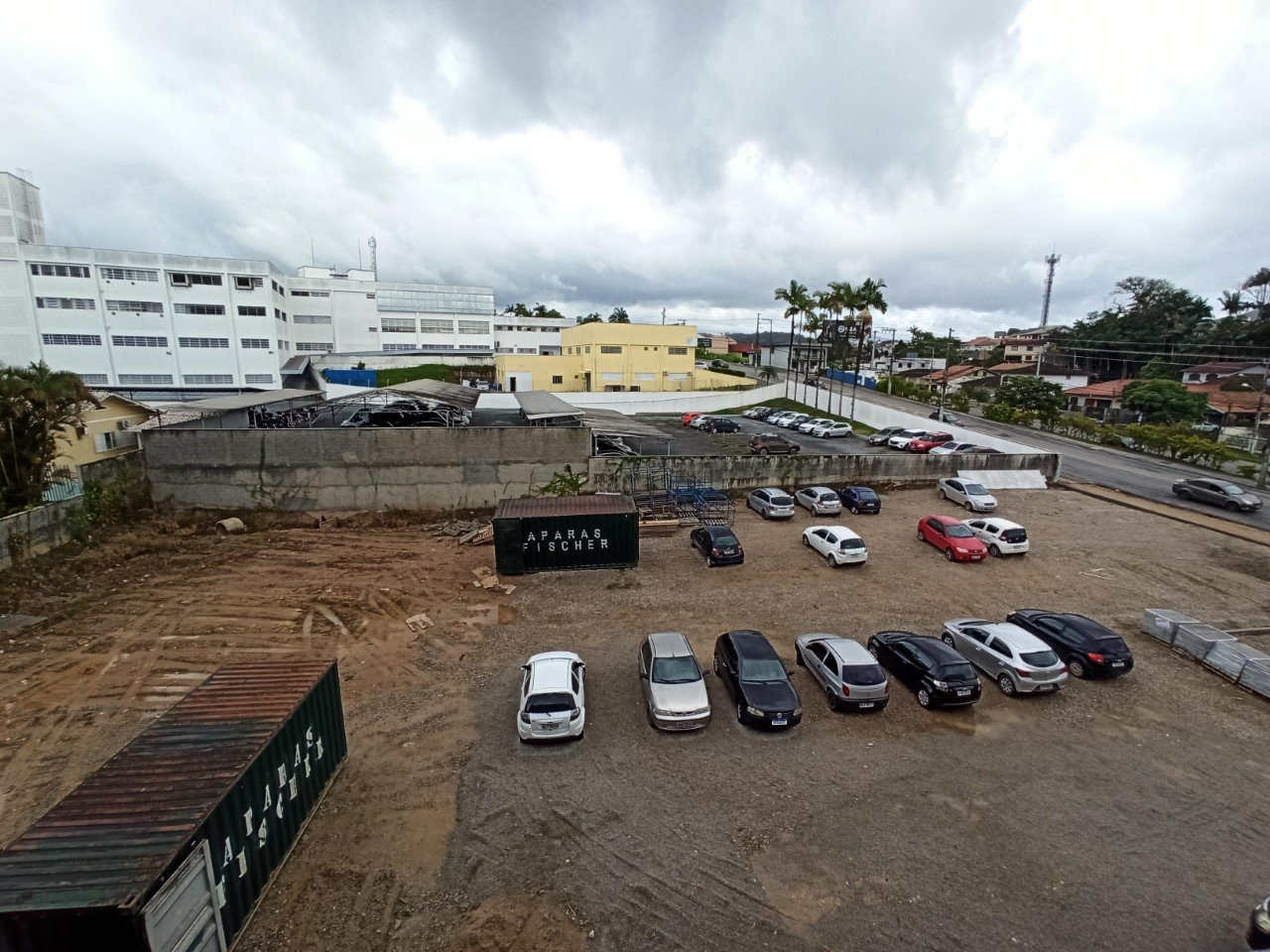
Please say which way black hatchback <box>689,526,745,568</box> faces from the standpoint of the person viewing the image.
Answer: facing away from the viewer and to the left of the viewer

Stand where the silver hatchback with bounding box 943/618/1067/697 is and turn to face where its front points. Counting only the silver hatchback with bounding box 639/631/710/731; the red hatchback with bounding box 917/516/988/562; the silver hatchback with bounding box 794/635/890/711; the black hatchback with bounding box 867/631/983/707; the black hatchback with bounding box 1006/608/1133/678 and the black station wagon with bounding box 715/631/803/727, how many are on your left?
4

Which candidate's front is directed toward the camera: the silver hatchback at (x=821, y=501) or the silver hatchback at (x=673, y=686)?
the silver hatchback at (x=673, y=686)

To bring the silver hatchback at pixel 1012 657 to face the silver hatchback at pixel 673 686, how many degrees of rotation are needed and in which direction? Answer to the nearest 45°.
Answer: approximately 90° to its left

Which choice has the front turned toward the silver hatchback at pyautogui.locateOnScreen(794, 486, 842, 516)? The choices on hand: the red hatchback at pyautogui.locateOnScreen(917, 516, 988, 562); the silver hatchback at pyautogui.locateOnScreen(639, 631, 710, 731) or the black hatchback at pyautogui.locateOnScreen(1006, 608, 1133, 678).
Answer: the black hatchback

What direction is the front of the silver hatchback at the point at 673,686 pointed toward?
toward the camera

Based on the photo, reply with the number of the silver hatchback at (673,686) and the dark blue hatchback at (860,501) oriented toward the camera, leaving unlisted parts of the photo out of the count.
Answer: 1

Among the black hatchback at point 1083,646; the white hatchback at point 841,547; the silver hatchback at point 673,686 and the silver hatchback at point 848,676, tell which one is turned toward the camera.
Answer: the silver hatchback at point 673,686

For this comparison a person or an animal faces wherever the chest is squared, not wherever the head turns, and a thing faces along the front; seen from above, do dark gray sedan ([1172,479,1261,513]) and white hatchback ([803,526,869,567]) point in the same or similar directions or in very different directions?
very different directions

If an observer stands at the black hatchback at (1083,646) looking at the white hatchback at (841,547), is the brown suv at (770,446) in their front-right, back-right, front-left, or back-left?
front-right

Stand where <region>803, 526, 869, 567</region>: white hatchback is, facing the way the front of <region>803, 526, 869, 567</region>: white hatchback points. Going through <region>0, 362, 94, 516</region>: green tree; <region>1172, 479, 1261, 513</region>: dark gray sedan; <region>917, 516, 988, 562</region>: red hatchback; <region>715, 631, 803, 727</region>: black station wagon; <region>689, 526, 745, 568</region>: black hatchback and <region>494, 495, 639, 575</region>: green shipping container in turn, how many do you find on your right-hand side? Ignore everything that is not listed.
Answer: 2

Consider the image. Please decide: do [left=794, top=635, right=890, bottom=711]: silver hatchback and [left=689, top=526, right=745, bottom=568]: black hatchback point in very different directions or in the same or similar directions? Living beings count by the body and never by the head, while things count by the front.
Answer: same or similar directions

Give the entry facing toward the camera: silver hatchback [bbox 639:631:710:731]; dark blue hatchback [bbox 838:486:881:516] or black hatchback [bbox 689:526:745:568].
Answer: the silver hatchback

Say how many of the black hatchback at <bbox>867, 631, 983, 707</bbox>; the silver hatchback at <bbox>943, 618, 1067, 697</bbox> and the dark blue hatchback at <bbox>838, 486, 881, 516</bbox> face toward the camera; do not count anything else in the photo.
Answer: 0

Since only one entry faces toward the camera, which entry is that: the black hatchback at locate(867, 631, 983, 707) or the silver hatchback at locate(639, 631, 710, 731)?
the silver hatchback

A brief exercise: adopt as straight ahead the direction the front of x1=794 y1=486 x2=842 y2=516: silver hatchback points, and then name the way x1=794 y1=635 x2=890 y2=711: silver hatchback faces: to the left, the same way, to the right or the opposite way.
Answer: the same way
